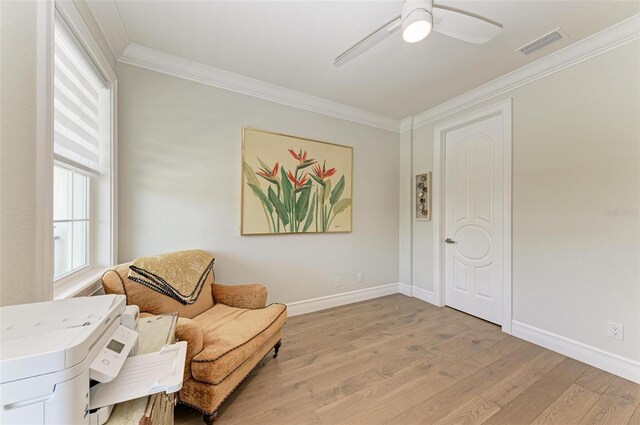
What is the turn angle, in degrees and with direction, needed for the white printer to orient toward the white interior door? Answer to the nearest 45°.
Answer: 0° — it already faces it

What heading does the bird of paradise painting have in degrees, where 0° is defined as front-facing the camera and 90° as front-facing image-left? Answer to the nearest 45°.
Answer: approximately 315°

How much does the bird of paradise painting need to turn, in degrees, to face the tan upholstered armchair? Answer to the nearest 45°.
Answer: approximately 90° to its right

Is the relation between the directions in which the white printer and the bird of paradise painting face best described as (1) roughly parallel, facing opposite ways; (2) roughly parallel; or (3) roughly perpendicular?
roughly perpendicular

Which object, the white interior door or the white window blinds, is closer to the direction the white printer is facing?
the white interior door

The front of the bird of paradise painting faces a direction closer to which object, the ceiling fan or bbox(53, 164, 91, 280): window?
the ceiling fan

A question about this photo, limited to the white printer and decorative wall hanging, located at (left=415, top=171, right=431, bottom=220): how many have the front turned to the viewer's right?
1

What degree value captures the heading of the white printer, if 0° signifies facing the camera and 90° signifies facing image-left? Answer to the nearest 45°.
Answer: approximately 270°

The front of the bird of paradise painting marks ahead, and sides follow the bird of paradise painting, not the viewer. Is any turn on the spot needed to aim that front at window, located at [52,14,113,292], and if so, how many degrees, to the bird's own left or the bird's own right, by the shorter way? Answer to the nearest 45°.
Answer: approximately 90° to the bird's own right
